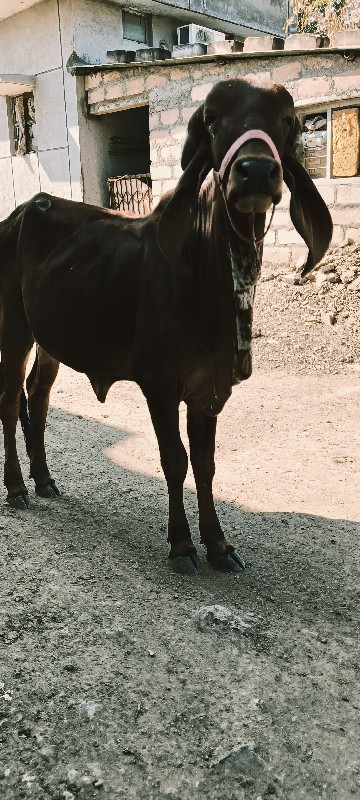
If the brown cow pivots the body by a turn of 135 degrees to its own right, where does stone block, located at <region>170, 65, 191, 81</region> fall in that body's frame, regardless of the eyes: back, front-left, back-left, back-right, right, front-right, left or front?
right

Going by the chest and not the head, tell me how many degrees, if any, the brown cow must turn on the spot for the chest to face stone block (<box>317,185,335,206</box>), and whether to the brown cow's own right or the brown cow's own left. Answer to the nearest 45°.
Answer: approximately 135° to the brown cow's own left

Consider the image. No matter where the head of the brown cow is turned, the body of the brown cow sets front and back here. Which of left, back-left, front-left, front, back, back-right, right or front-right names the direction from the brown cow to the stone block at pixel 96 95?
back-left

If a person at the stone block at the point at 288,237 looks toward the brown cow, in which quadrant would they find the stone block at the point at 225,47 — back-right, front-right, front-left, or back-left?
back-right

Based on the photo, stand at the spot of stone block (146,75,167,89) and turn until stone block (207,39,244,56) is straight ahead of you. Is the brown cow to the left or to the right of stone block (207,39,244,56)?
right

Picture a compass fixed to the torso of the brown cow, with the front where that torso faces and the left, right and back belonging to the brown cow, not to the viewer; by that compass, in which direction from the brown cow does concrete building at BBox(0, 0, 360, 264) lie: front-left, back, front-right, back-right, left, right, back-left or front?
back-left

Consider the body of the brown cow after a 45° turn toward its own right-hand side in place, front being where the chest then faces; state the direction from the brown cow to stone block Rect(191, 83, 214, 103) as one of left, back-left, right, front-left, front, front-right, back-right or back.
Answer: back

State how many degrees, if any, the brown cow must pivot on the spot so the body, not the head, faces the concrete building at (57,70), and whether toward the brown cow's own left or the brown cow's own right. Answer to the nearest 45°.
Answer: approximately 135° to the brown cow's own left

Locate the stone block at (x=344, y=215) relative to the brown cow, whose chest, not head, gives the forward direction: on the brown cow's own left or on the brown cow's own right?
on the brown cow's own left

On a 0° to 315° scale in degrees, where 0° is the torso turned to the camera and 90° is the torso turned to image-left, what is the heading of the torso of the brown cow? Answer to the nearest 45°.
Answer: approximately 315°

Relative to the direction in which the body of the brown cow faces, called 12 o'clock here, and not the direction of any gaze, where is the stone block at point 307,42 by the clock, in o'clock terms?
The stone block is roughly at 8 o'clock from the brown cow.

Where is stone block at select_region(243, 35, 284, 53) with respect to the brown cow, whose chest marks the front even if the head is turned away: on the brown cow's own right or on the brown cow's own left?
on the brown cow's own left

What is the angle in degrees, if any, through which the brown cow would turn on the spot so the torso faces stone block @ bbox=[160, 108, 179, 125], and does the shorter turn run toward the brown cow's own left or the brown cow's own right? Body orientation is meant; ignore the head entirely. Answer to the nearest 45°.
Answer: approximately 135° to the brown cow's own left
